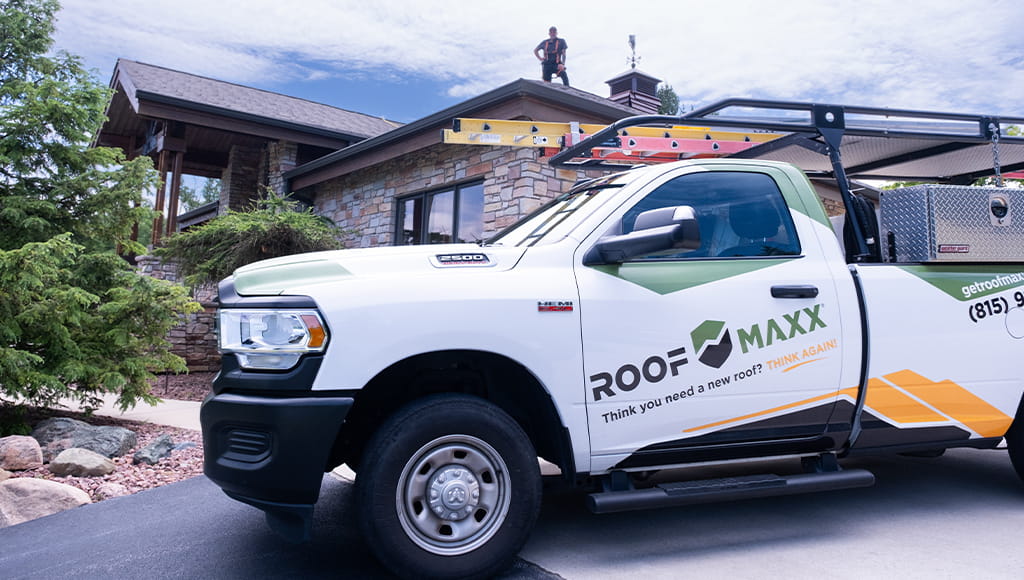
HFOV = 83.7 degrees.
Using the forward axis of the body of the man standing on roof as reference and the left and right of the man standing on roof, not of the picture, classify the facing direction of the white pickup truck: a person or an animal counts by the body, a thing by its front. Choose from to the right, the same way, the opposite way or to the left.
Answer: to the right

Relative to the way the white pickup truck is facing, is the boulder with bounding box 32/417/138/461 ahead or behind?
ahead

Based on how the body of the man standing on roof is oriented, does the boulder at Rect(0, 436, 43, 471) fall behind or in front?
in front

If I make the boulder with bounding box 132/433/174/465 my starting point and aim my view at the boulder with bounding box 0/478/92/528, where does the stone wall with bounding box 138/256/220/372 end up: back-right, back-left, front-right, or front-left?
back-right

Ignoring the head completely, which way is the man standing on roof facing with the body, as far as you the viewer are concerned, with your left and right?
facing the viewer

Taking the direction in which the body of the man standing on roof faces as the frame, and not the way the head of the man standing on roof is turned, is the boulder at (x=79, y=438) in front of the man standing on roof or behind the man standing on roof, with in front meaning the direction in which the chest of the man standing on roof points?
in front

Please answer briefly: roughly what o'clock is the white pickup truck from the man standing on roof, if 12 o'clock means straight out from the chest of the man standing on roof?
The white pickup truck is roughly at 12 o'clock from the man standing on roof.

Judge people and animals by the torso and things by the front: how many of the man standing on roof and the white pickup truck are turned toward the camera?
1

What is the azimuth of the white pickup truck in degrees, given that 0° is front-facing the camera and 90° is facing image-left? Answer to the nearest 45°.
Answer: approximately 90°

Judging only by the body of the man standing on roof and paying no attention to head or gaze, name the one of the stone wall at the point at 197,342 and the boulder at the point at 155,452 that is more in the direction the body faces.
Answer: the boulder

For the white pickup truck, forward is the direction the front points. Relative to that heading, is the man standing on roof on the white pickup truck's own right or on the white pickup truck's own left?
on the white pickup truck's own right

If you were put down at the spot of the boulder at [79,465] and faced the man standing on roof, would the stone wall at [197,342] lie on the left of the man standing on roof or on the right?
left

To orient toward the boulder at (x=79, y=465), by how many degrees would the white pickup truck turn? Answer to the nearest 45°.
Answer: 0° — it already faces it
